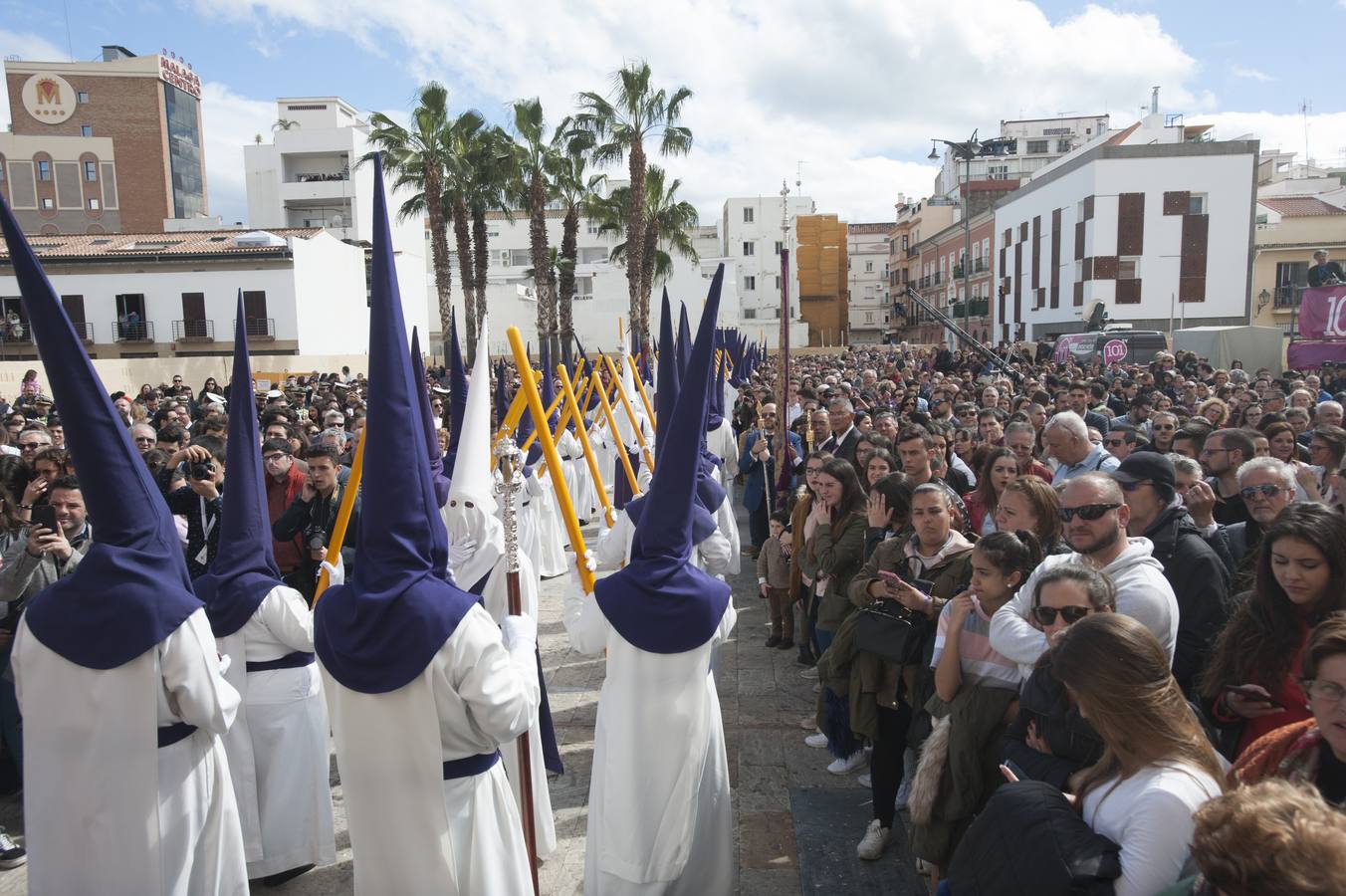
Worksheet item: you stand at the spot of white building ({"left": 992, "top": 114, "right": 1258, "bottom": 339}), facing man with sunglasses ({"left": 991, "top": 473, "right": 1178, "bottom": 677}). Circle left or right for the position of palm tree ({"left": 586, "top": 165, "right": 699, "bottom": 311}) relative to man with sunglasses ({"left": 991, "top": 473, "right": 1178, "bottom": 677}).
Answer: right

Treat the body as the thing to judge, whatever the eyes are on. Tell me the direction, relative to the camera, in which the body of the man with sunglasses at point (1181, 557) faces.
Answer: to the viewer's left

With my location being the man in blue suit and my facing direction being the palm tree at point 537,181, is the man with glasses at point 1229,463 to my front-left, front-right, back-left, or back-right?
back-right

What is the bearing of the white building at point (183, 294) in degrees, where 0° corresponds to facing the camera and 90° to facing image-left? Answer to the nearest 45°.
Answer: approximately 0°

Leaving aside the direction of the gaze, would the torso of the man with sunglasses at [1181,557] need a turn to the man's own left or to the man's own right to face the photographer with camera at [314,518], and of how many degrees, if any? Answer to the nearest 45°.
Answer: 0° — they already face them

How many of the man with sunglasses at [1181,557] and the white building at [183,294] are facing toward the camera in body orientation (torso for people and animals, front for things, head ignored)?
1

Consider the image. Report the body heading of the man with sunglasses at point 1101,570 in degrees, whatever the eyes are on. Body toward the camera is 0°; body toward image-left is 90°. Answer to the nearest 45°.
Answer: approximately 45°

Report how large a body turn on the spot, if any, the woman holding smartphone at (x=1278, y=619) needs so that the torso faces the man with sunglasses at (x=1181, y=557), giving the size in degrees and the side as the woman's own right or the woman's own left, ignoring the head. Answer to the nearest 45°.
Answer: approximately 90° to the woman's own right

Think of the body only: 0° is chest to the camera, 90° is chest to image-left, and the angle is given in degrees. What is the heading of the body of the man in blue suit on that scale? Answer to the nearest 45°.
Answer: approximately 0°
